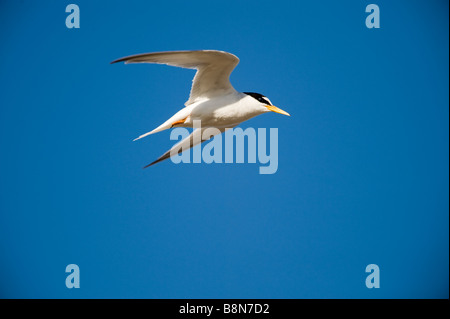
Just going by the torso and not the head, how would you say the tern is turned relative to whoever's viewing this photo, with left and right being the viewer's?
facing to the right of the viewer
